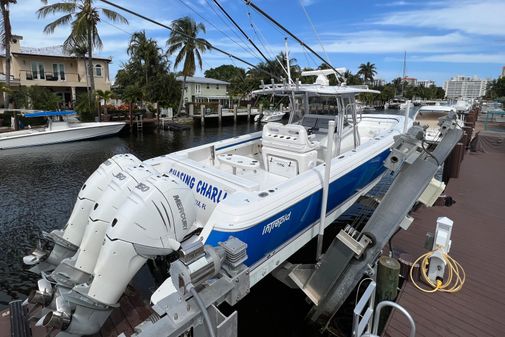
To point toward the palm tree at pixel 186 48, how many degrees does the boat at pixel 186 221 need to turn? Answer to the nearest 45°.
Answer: approximately 45° to its left

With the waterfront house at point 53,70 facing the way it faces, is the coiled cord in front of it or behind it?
in front

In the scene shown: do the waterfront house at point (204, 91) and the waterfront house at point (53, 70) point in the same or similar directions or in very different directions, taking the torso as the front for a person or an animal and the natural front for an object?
same or similar directions

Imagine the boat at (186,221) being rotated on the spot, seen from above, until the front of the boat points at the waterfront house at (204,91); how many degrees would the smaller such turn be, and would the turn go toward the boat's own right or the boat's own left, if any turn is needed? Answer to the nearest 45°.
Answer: approximately 45° to the boat's own left

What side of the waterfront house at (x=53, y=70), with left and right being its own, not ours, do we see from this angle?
front

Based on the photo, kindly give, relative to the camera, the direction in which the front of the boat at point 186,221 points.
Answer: facing away from the viewer and to the right of the viewer

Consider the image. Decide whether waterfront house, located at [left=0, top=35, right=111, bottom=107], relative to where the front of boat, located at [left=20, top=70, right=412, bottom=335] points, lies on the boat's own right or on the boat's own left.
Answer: on the boat's own left

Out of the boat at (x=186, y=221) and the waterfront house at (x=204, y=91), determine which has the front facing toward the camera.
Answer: the waterfront house

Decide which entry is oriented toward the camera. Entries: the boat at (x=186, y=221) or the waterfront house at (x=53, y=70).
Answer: the waterfront house

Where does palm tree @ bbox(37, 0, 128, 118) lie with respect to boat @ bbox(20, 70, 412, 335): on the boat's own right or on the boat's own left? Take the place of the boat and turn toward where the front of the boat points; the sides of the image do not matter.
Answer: on the boat's own left

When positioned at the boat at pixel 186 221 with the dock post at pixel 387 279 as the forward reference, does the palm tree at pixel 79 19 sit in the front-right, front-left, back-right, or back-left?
back-left

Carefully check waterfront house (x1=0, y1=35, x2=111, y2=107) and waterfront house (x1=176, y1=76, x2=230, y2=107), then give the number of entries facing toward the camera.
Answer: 2

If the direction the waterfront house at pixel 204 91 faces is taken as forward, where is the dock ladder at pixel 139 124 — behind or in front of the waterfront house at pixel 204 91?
in front

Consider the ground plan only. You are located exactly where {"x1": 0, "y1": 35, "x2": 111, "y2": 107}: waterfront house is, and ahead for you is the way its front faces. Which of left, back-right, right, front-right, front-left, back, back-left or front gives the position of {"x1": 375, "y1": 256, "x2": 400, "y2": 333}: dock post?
front

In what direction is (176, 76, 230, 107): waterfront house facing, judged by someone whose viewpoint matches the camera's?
facing the viewer
